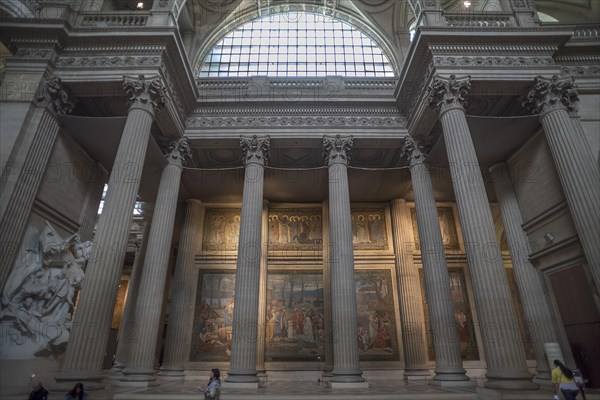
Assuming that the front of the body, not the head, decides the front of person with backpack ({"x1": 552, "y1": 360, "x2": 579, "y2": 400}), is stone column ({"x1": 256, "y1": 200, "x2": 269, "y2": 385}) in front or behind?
in front

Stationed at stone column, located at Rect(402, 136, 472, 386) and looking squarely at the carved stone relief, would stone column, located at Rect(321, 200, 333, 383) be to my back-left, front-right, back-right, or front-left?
front-right

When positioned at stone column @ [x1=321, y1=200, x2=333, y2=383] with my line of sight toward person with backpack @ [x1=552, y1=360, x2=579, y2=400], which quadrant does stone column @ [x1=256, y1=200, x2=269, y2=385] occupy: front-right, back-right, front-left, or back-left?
back-right

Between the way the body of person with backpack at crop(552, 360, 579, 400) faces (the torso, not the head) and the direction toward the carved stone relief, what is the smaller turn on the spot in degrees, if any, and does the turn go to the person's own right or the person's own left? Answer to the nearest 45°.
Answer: approximately 45° to the person's own left

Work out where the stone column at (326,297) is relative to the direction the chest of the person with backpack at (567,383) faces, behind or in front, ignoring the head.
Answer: in front
